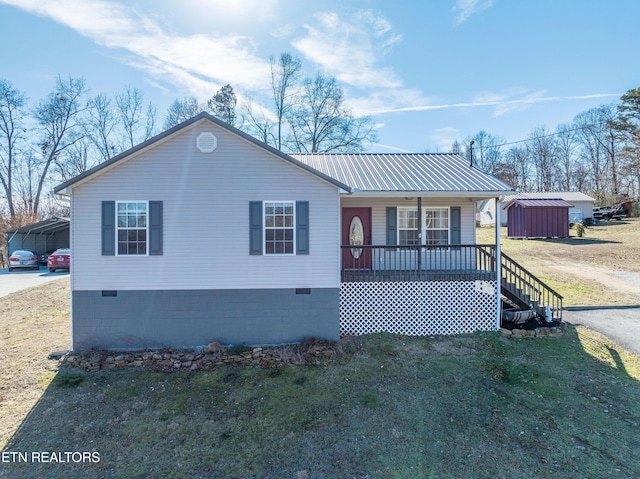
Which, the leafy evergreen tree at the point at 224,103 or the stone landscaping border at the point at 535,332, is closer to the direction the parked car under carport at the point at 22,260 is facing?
the leafy evergreen tree

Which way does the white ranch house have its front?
toward the camera

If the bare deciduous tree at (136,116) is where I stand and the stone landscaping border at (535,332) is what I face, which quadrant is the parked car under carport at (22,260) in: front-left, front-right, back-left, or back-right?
front-right

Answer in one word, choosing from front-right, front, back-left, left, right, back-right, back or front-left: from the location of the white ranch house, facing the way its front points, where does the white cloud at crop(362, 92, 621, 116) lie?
back-left

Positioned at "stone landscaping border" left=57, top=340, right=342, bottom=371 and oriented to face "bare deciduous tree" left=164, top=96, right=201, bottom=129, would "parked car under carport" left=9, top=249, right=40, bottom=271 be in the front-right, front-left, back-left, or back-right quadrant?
front-left

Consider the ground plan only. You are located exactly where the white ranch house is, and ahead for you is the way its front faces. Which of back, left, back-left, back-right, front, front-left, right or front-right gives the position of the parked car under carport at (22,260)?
back-right

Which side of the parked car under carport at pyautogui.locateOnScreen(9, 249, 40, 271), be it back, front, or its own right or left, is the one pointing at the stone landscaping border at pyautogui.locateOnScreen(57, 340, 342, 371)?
back

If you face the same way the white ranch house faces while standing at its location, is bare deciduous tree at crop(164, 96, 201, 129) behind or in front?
behind
